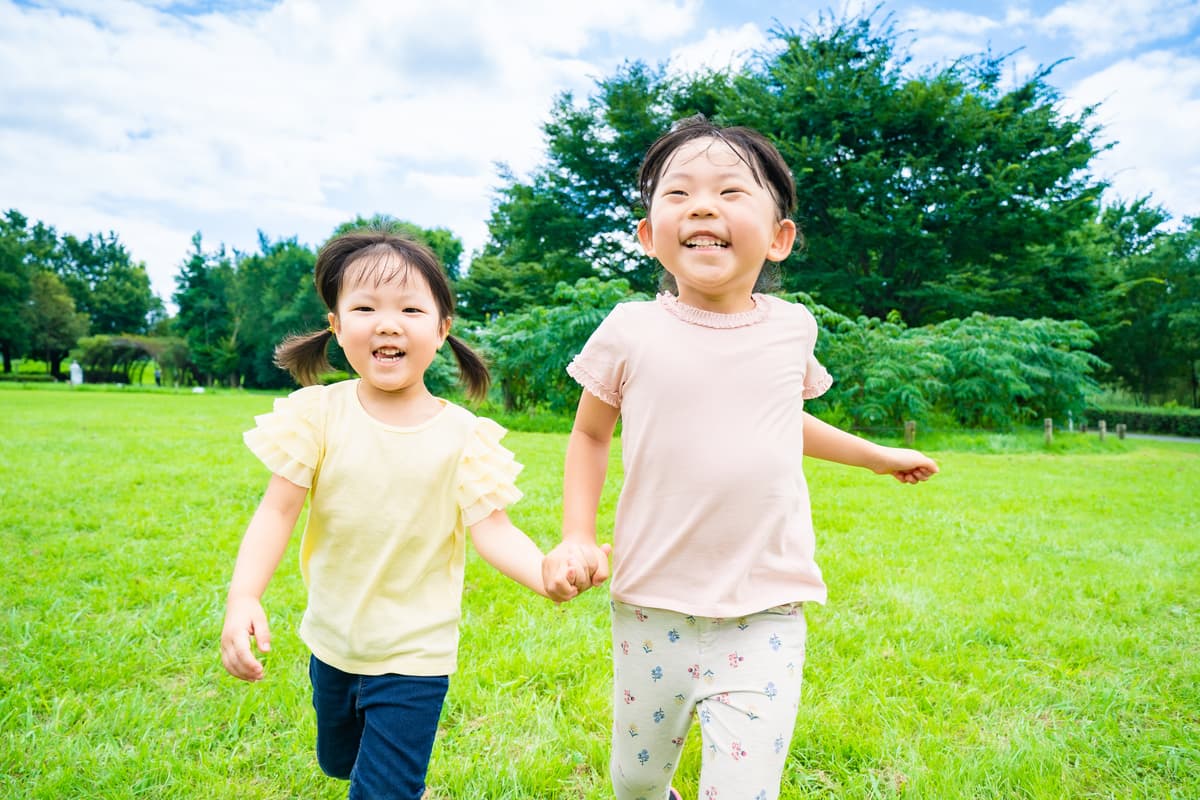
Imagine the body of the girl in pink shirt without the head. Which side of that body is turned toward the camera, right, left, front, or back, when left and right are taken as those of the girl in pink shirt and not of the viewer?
front

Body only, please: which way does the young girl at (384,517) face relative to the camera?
toward the camera

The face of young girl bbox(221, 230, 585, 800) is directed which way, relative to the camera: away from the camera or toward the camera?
toward the camera

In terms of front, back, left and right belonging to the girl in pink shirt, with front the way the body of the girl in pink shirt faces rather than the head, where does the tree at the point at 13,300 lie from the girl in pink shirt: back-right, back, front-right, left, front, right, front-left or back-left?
back-right

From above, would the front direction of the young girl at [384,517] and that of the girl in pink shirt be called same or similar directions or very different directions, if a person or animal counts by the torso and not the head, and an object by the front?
same or similar directions

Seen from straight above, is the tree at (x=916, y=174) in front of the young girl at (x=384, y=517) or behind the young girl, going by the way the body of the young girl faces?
behind

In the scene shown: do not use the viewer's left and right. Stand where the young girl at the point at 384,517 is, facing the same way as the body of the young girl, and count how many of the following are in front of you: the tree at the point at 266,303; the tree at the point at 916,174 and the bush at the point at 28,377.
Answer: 0

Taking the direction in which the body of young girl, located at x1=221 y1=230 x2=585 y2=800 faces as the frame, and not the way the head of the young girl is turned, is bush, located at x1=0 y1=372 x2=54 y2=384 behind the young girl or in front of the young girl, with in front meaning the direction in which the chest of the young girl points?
behind

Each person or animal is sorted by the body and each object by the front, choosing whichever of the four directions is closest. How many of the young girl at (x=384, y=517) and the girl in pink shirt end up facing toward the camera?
2

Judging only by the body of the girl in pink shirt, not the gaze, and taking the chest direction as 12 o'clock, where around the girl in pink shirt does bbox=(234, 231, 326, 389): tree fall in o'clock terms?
The tree is roughly at 5 o'clock from the girl in pink shirt.

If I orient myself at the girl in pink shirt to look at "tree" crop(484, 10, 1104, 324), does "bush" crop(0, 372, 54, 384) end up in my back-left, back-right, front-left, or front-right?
front-left

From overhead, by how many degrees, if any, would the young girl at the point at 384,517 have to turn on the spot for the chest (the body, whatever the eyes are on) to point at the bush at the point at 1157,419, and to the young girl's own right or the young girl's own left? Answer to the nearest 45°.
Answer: approximately 135° to the young girl's own left

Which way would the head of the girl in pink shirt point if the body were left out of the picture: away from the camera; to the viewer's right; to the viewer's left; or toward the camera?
toward the camera

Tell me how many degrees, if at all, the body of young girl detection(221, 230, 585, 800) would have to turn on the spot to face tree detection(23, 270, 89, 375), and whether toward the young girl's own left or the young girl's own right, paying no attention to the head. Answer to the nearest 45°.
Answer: approximately 180°

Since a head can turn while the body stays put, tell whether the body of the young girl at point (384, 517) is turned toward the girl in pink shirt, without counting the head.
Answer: no
